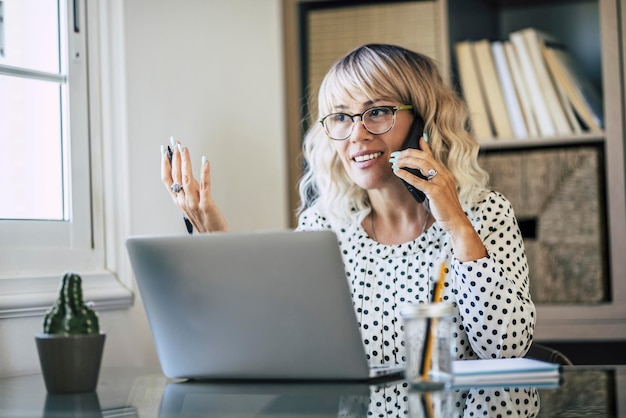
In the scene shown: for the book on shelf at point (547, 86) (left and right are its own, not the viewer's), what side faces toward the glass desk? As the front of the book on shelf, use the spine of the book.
front

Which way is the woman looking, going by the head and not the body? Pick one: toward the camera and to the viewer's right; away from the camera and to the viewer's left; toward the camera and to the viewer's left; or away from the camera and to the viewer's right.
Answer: toward the camera and to the viewer's left

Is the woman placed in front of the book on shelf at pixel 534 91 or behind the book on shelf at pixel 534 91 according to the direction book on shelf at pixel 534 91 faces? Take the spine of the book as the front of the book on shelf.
in front

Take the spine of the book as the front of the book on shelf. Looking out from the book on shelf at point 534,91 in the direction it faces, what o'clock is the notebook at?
The notebook is roughly at 12 o'clock from the book on shelf.

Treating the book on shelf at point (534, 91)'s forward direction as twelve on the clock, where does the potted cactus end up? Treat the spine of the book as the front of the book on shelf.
The potted cactus is roughly at 1 o'clock from the book on shelf.

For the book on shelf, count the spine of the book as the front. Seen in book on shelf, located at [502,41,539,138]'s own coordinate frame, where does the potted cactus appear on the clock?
The potted cactus is roughly at 1 o'clock from the book on shelf.

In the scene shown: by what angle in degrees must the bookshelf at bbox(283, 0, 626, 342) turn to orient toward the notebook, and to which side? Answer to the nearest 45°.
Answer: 0° — it already faces it
